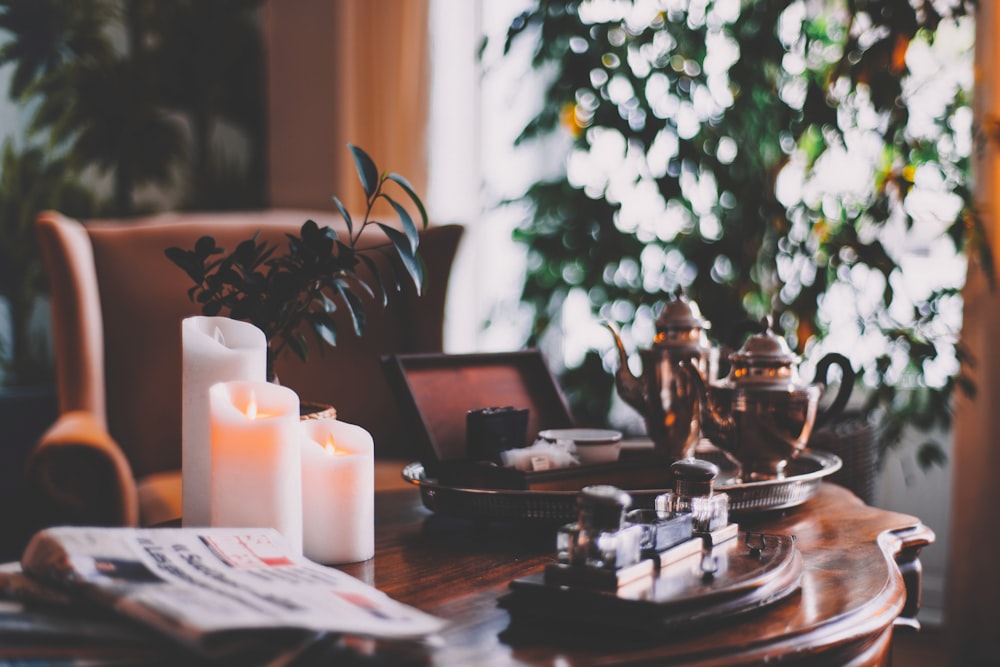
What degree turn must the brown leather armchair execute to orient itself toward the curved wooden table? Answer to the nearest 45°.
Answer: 0° — it already faces it

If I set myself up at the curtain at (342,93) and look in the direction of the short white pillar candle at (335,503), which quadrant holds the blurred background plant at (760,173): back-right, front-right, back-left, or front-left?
front-left

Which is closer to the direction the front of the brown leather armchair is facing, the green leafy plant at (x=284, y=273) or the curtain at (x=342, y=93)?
the green leafy plant

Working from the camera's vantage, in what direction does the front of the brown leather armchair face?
facing the viewer

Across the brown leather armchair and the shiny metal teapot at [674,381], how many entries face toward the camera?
1

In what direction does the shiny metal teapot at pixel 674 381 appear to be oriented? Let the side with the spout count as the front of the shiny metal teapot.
to the viewer's left

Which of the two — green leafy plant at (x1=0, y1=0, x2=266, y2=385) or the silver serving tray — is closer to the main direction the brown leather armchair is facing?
the silver serving tray

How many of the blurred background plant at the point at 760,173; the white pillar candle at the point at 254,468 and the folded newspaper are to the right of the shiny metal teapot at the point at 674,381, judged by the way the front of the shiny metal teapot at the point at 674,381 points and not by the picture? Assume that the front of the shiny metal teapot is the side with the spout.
1

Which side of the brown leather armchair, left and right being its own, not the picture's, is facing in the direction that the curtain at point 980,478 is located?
left

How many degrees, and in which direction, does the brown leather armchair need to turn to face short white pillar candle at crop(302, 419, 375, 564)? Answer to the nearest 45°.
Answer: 0° — it already faces it

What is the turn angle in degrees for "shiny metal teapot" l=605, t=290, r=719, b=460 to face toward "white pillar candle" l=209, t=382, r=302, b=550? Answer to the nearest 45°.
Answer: approximately 45° to its left

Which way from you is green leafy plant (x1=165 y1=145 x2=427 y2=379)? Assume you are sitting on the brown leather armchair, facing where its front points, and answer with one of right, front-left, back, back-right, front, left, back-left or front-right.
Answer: front

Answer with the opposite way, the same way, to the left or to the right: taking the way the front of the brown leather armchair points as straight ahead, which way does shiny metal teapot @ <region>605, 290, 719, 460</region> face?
to the right

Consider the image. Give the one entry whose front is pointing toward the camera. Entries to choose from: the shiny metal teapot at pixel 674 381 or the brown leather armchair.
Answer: the brown leather armchair

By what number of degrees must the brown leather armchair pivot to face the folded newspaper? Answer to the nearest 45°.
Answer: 0° — it already faces it

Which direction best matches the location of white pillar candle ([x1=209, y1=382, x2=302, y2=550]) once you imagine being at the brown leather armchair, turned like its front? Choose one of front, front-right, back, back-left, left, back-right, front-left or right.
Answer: front
